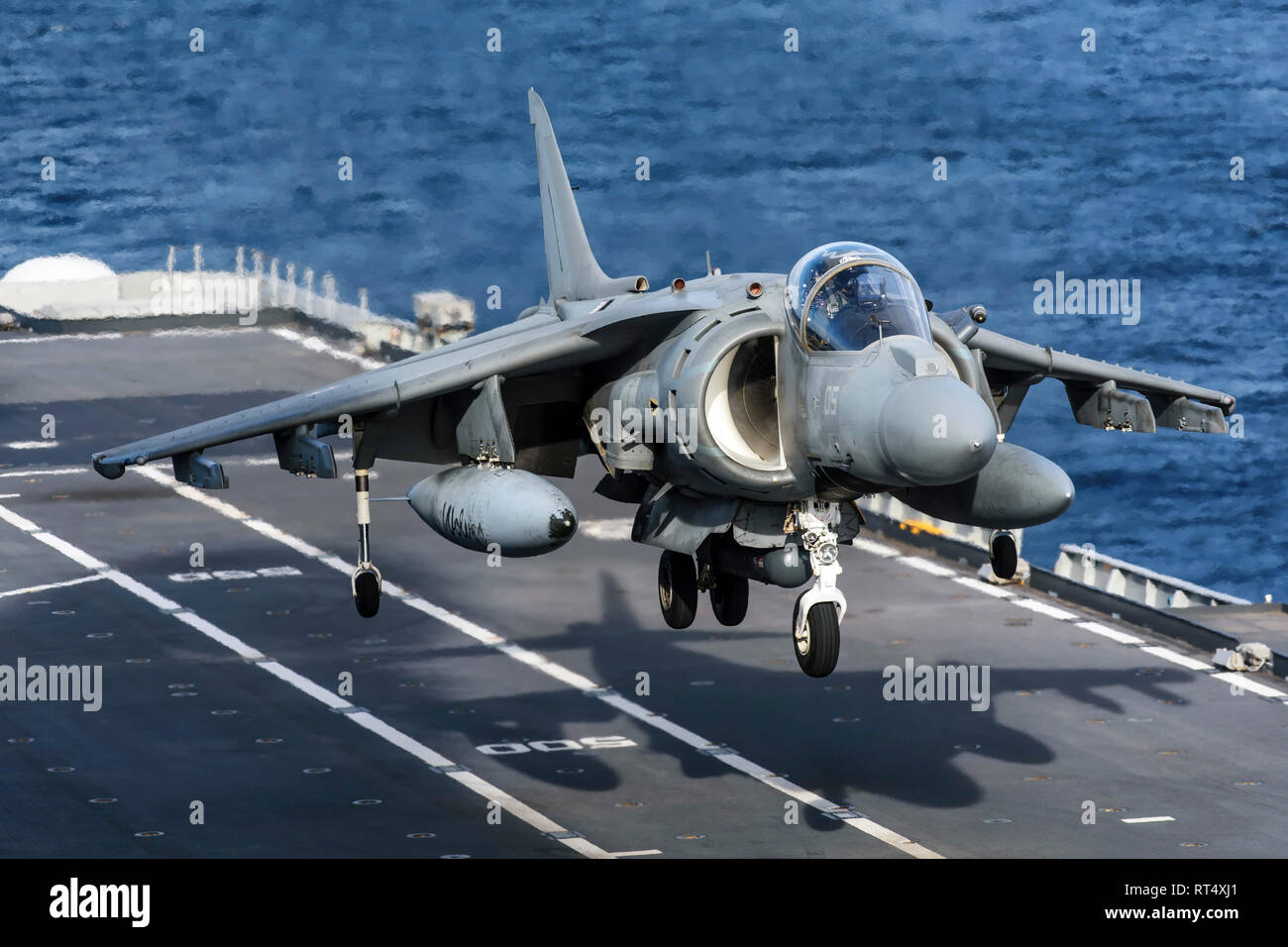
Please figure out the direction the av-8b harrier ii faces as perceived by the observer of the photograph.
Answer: facing the viewer and to the right of the viewer
